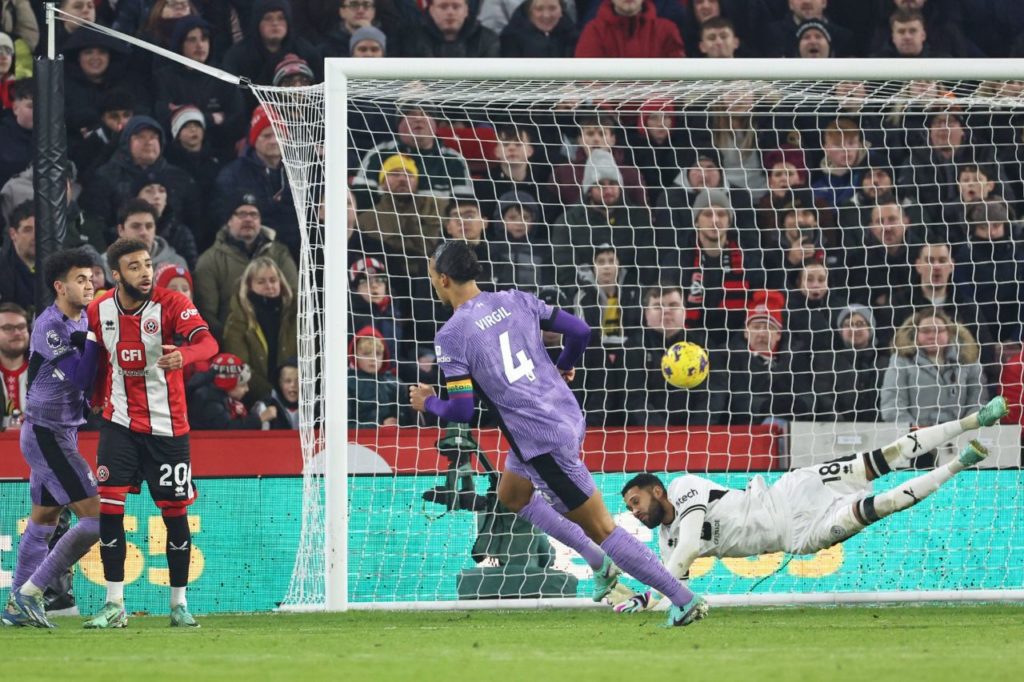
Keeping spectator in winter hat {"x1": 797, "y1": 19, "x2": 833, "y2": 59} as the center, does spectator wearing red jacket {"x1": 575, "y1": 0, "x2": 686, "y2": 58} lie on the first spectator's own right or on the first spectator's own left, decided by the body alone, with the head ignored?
on the first spectator's own right

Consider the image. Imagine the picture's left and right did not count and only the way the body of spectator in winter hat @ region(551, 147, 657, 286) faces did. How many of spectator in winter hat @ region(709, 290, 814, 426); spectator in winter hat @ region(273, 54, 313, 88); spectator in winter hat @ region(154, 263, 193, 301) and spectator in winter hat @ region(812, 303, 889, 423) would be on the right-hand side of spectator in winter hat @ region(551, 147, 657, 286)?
2

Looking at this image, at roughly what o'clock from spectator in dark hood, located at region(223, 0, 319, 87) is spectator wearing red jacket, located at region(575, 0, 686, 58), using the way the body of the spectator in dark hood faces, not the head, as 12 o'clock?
The spectator wearing red jacket is roughly at 9 o'clock from the spectator in dark hood.

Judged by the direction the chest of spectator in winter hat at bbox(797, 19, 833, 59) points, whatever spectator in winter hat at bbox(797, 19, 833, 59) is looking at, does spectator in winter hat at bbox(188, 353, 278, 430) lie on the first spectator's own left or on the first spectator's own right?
on the first spectator's own right

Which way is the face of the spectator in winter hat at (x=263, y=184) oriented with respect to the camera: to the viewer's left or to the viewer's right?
to the viewer's right

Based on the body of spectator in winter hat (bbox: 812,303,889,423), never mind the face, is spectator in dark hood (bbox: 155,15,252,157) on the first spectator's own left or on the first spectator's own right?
on the first spectator's own right

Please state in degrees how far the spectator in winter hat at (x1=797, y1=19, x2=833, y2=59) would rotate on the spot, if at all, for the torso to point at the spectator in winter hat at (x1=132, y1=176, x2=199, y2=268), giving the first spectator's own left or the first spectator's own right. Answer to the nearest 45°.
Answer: approximately 45° to the first spectator's own right

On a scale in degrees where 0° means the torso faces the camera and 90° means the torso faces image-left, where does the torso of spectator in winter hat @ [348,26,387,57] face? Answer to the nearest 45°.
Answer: approximately 0°
